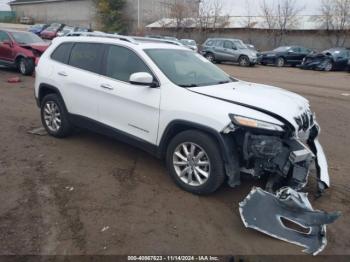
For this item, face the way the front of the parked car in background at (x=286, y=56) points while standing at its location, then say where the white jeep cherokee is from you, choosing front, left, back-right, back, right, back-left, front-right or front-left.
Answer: front-left

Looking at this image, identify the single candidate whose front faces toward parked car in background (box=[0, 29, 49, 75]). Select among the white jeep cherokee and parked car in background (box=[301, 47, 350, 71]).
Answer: parked car in background (box=[301, 47, 350, 71])

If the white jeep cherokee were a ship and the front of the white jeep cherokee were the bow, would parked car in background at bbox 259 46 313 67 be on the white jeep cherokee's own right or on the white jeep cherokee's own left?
on the white jeep cherokee's own left

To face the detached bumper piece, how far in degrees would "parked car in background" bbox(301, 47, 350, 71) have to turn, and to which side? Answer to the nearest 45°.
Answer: approximately 45° to its left

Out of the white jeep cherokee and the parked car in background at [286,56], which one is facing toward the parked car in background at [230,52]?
the parked car in background at [286,56]

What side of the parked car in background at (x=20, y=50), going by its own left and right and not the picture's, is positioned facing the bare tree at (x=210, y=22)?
left

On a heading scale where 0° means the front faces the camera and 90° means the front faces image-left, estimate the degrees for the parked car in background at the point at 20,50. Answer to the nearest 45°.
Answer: approximately 315°

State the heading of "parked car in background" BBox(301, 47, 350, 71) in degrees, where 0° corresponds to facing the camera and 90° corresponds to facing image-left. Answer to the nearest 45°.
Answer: approximately 45°

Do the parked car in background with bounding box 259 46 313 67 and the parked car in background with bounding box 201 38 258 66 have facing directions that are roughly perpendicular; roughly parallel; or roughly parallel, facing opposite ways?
roughly perpendicular

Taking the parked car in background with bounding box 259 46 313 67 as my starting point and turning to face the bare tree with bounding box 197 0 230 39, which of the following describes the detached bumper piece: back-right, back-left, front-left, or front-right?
back-left

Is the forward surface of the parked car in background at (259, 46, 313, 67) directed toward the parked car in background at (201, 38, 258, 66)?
yes

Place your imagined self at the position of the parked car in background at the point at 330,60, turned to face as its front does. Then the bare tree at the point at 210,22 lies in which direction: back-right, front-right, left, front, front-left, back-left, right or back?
right
